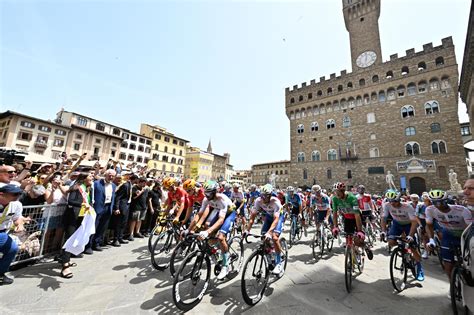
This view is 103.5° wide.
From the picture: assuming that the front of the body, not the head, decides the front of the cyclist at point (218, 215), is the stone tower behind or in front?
behind

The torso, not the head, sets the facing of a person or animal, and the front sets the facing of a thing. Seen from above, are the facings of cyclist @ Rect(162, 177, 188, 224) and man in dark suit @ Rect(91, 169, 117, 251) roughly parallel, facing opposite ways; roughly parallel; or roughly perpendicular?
roughly perpendicular

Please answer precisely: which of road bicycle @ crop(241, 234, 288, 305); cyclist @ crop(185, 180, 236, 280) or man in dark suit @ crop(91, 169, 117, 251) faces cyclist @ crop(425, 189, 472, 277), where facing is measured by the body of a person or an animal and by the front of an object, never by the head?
the man in dark suit

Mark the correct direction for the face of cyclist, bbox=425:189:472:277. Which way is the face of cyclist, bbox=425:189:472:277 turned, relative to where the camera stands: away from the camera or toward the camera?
toward the camera

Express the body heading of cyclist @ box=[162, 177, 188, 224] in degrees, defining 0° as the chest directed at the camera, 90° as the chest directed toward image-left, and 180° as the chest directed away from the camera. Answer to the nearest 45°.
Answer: approximately 45°

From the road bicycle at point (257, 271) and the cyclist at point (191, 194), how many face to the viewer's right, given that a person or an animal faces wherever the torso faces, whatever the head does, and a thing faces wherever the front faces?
0

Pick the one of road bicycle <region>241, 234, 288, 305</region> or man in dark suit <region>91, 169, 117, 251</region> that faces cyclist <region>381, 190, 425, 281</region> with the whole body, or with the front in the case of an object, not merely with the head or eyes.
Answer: the man in dark suit

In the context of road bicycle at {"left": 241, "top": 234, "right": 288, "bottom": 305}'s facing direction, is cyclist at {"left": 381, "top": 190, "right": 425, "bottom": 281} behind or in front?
behind

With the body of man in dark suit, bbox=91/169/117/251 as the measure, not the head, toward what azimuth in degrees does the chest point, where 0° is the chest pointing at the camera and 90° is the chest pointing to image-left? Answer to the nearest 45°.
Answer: approximately 315°

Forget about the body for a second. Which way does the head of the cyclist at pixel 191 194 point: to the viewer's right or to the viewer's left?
to the viewer's left

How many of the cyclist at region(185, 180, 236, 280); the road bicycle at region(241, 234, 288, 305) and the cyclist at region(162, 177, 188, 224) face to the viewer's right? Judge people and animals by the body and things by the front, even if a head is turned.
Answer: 0

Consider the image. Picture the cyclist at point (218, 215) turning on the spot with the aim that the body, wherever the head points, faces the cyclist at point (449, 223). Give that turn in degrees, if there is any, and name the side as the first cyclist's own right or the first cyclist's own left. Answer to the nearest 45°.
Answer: approximately 135° to the first cyclist's own left

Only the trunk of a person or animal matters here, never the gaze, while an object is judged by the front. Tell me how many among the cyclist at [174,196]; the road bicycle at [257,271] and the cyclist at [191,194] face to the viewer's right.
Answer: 0

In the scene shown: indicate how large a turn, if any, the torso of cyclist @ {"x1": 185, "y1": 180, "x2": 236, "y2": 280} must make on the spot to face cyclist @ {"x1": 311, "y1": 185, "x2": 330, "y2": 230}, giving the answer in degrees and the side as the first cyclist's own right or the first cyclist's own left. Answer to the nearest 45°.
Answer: approximately 180°

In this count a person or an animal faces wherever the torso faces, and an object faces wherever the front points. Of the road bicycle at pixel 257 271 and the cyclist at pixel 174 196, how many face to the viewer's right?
0

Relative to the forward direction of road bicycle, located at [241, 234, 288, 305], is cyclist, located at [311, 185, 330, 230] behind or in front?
behind

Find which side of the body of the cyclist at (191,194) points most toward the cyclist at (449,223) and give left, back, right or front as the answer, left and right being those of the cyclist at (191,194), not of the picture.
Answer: left

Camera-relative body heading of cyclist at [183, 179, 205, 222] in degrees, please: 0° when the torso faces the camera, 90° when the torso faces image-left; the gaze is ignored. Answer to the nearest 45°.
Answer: approximately 45°

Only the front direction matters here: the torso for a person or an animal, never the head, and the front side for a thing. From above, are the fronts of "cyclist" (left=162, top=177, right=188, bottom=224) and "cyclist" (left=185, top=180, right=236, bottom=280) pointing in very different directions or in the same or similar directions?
same or similar directions

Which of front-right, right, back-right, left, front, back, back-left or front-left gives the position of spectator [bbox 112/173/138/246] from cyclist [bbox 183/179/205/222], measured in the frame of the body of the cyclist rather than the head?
right

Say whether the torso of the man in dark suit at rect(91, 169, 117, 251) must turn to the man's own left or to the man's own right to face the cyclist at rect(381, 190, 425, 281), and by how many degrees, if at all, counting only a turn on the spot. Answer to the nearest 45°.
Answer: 0° — they already face them
